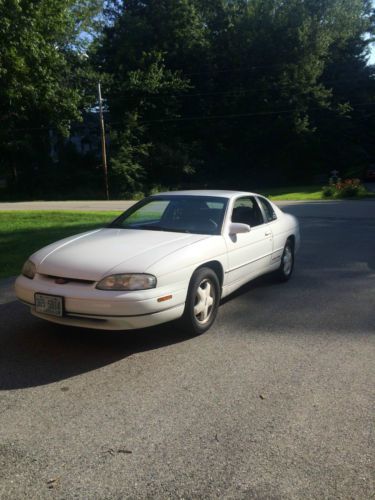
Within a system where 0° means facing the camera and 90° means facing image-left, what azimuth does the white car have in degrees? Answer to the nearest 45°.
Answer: approximately 45°

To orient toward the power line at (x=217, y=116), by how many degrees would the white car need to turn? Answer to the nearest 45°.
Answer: approximately 135° to its right

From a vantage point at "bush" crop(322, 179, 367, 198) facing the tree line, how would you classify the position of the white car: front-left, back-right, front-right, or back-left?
back-left

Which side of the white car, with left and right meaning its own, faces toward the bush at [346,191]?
back

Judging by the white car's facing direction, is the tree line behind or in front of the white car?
behind

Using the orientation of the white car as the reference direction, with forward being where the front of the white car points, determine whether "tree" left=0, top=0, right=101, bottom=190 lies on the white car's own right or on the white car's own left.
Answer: on the white car's own right

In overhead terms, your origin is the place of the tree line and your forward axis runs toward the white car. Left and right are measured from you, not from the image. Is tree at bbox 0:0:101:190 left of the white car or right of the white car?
right
